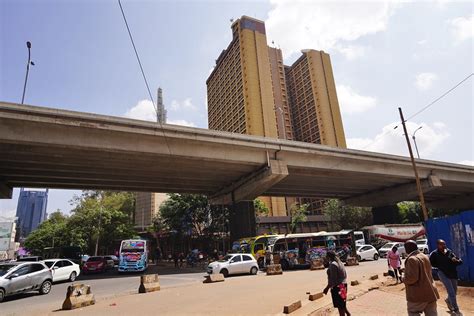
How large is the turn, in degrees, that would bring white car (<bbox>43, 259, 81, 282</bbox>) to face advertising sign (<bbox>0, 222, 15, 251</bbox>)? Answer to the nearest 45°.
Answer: approximately 135° to its right

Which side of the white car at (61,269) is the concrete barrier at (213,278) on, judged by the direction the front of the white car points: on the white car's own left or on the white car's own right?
on the white car's own left

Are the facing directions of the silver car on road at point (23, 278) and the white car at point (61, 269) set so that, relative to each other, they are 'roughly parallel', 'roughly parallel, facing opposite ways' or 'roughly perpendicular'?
roughly parallel

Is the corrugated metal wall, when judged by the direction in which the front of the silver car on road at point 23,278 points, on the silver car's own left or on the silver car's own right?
on the silver car's own left

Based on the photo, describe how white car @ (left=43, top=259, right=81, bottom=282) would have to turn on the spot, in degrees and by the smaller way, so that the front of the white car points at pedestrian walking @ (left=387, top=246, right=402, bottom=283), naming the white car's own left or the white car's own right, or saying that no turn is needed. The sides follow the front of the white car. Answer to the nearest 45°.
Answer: approximately 90° to the white car's own left

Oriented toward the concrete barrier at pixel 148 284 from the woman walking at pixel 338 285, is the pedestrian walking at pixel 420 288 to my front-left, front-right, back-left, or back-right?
back-left

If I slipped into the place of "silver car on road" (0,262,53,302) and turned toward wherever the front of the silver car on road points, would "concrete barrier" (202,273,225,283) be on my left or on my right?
on my left

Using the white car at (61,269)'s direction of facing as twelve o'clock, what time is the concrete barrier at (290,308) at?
The concrete barrier is roughly at 10 o'clock from the white car.
